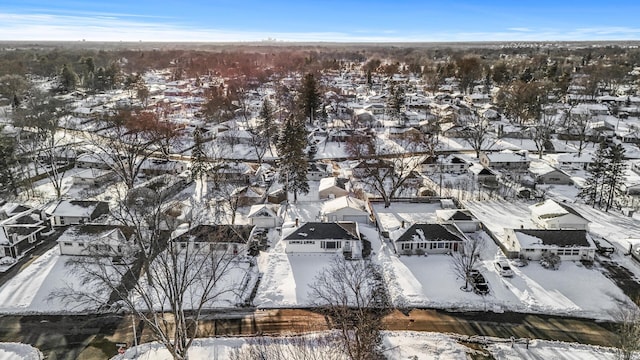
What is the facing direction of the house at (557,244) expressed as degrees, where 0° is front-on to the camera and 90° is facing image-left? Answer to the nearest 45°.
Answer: approximately 0°

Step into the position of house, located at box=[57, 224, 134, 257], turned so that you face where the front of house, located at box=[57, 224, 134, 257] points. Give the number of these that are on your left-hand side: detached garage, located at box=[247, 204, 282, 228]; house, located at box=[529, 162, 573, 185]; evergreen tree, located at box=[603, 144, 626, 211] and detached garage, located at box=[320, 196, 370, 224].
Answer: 4

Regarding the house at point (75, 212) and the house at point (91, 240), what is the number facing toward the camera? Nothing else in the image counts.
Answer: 2

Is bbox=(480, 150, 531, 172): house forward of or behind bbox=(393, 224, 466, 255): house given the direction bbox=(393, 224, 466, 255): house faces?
behind

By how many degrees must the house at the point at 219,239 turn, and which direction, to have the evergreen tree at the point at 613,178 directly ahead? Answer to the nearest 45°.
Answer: approximately 90° to its left

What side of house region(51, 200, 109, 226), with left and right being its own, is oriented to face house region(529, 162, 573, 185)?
left

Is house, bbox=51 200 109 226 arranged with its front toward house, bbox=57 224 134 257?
yes

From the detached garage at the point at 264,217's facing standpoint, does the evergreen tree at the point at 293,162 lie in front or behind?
behind

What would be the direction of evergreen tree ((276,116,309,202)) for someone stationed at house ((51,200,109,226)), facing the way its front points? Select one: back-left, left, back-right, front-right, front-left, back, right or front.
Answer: left
